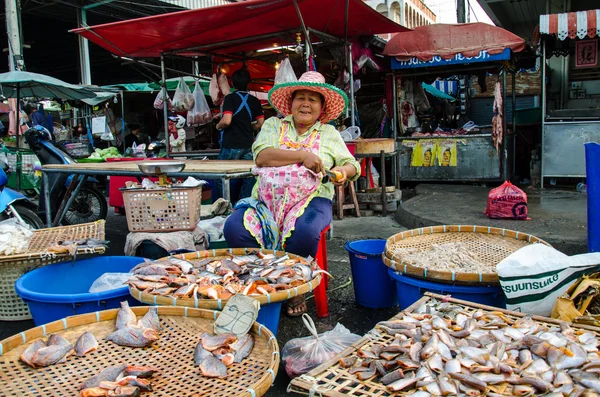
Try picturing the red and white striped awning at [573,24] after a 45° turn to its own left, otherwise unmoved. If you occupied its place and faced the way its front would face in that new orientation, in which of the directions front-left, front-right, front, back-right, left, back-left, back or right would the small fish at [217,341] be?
front-right

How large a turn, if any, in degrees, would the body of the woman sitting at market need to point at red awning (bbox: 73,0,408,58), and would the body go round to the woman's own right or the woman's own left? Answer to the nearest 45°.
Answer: approximately 180°

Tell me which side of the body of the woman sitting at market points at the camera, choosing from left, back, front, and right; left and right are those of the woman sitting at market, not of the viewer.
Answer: front

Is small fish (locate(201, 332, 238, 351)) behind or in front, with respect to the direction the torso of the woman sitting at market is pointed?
in front

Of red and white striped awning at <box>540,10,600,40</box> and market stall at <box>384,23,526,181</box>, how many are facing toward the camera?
2

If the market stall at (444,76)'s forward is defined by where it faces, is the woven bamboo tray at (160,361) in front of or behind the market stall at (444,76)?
in front

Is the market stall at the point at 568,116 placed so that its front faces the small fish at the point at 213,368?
yes

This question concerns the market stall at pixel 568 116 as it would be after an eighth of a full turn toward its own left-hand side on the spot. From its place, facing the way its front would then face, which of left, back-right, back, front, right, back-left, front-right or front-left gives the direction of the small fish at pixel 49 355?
front-right

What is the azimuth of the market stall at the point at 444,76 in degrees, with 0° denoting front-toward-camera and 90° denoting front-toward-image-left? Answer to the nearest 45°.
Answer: approximately 0°

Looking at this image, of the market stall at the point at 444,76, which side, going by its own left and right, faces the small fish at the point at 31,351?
front

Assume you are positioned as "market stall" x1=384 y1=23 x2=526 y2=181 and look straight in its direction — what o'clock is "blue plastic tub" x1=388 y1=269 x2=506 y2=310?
The blue plastic tub is roughly at 12 o'clock from the market stall.

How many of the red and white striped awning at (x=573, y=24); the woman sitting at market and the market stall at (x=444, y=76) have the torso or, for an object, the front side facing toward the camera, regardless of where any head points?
3

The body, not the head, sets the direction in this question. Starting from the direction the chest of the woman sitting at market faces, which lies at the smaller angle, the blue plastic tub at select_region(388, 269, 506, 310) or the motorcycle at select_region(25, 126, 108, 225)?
the blue plastic tub

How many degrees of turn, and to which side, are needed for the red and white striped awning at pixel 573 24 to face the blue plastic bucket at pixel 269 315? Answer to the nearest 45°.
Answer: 0° — it already faces it

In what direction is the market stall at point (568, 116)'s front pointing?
toward the camera

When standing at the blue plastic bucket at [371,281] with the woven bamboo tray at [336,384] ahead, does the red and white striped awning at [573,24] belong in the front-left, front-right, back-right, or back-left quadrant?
back-left
